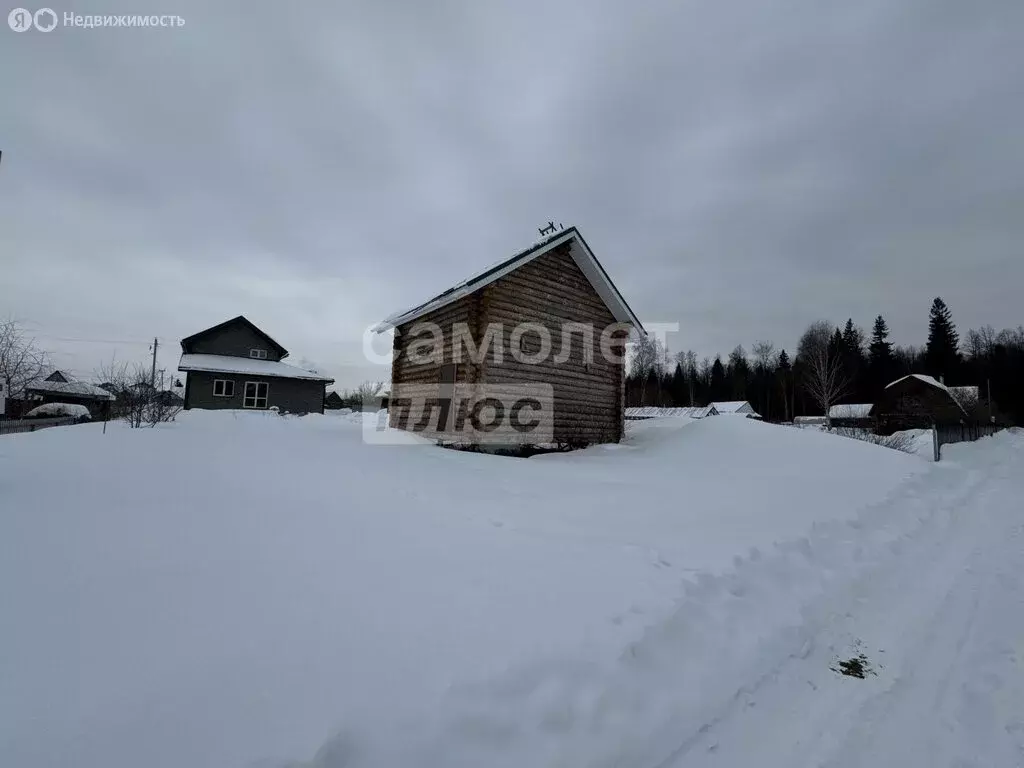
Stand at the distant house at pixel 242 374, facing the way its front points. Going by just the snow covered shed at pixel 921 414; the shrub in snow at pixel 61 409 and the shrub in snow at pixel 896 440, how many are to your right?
1

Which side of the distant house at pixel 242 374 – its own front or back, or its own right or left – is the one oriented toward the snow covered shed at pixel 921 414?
left

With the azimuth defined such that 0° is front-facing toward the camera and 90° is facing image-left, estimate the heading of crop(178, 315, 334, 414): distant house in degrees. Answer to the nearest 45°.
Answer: approximately 0°

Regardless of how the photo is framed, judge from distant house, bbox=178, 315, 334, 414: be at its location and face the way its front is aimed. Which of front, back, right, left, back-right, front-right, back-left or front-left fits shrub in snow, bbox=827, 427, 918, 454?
front-left

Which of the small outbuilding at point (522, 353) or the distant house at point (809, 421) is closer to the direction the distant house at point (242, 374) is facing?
the small outbuilding

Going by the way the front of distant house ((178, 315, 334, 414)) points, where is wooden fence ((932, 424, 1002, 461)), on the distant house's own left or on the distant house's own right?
on the distant house's own left

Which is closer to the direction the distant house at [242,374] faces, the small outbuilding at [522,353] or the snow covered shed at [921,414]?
the small outbuilding

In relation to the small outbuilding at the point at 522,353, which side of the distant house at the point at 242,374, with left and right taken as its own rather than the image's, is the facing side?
front

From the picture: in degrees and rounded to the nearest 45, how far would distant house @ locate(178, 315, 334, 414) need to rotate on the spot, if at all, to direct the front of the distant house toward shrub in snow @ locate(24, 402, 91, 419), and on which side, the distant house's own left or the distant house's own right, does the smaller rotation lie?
approximately 90° to the distant house's own right

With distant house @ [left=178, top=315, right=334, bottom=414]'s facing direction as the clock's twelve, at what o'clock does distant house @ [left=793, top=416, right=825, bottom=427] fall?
distant house @ [left=793, top=416, right=825, bottom=427] is roughly at 9 o'clock from distant house @ [left=178, top=315, right=334, bottom=414].
